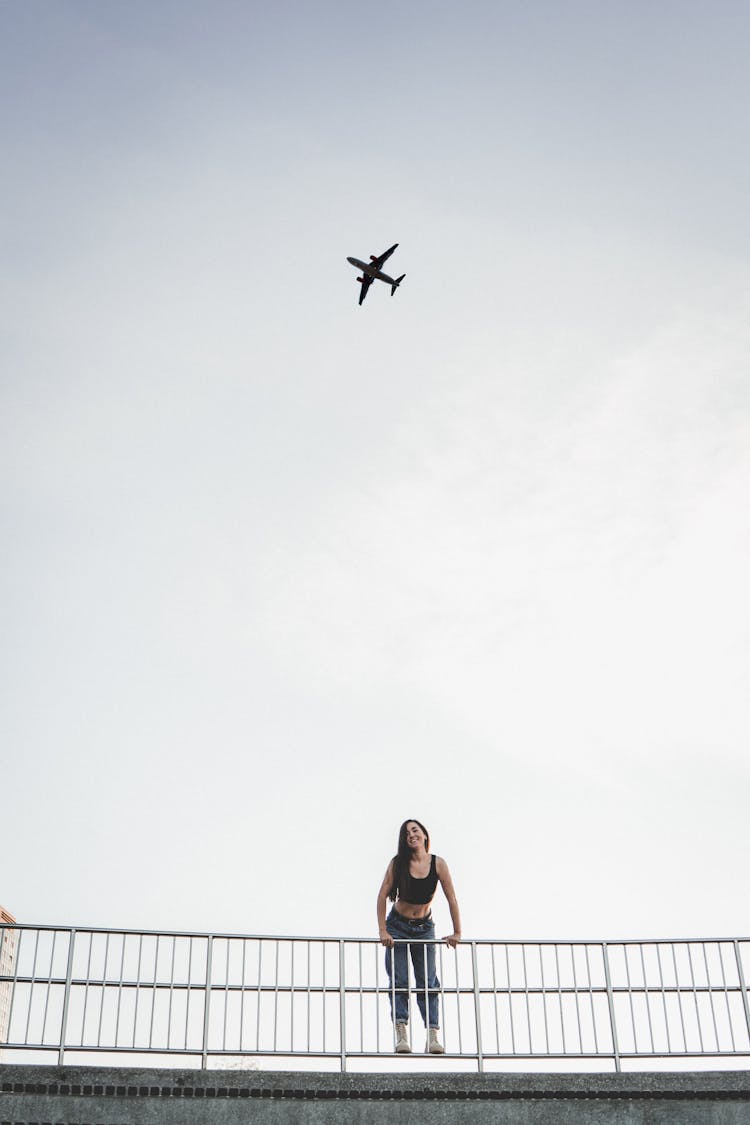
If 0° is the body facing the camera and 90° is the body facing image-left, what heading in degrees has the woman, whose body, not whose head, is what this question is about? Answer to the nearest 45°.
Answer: approximately 0°

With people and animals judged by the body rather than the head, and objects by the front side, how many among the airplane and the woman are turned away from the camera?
0

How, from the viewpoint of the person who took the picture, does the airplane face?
facing the viewer and to the left of the viewer
